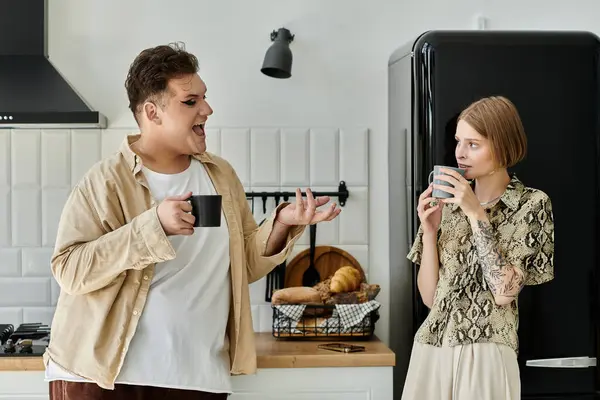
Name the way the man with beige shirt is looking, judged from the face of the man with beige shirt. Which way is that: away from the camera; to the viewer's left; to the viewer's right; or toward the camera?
to the viewer's right

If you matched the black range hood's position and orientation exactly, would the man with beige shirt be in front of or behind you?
in front

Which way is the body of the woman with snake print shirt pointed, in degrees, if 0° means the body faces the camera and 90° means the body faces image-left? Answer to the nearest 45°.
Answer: approximately 45°

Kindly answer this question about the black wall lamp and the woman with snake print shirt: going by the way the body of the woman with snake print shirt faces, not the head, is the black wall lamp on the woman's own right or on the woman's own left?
on the woman's own right

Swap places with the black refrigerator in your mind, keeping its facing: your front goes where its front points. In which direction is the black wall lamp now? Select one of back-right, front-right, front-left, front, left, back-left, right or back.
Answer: right

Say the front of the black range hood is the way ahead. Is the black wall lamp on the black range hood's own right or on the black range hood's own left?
on the black range hood's own left

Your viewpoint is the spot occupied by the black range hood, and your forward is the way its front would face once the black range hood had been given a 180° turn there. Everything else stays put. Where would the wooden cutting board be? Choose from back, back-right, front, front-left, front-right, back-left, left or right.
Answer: right
